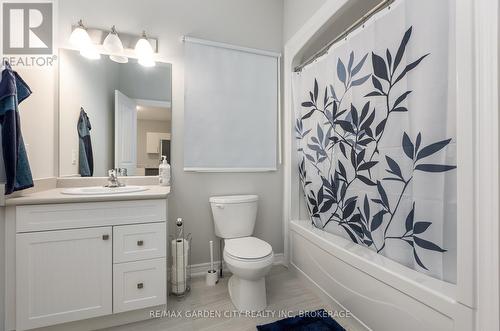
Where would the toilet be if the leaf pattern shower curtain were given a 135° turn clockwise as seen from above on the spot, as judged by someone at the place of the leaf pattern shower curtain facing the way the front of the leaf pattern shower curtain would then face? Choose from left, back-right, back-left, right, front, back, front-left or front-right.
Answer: left

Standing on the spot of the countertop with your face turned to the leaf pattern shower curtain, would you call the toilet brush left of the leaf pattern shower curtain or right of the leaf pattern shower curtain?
left

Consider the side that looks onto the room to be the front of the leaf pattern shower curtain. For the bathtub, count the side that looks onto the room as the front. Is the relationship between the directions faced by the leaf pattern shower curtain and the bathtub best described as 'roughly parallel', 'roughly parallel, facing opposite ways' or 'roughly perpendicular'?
roughly parallel

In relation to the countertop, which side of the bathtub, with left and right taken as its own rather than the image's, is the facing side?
front

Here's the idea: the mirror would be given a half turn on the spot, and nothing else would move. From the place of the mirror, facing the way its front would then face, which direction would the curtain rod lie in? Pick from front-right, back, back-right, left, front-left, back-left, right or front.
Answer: back-right

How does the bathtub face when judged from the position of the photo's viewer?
facing the viewer and to the left of the viewer

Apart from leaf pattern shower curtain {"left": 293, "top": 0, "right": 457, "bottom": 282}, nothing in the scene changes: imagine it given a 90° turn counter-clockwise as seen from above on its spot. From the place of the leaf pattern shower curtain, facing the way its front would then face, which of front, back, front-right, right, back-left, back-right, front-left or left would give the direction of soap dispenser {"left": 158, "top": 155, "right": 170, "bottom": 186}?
back-right

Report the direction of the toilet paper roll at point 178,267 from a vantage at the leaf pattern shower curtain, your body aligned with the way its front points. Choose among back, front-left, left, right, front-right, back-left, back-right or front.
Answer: front-right

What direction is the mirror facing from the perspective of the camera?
toward the camera

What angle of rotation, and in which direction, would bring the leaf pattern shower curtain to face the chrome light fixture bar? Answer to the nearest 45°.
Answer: approximately 45° to its right

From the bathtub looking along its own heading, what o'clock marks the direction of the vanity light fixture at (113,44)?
The vanity light fixture is roughly at 1 o'clock from the bathtub.

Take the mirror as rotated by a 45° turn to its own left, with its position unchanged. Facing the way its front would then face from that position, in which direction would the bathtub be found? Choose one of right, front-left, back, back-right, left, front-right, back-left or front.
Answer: front

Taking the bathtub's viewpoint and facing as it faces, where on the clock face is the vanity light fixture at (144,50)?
The vanity light fixture is roughly at 1 o'clock from the bathtub.

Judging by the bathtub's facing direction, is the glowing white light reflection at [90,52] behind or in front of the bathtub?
in front

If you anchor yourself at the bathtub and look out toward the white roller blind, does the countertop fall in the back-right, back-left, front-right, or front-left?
front-left
